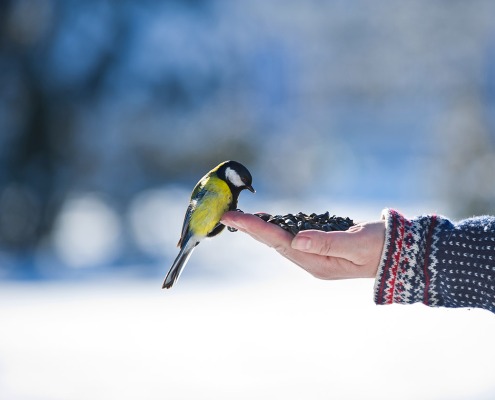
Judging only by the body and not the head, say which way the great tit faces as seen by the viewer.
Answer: to the viewer's right
